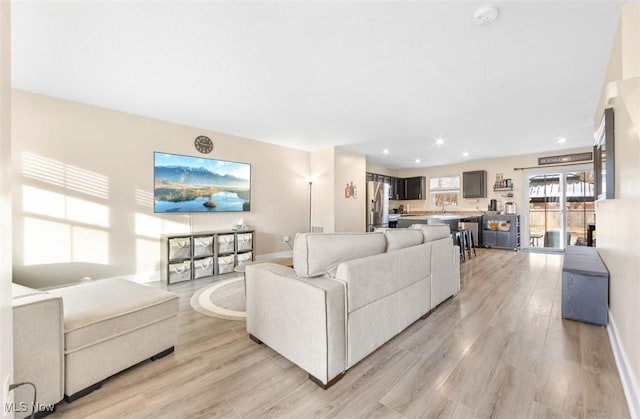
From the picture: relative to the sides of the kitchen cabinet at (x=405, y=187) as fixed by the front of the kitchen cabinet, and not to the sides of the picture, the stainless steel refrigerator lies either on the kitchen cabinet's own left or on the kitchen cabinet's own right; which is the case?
on the kitchen cabinet's own right

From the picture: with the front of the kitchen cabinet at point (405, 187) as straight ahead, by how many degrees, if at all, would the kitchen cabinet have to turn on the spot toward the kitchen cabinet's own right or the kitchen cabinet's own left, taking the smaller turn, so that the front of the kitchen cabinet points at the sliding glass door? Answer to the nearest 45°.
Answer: approximately 45° to the kitchen cabinet's own left

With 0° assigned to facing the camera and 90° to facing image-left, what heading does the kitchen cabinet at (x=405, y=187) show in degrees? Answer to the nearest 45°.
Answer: approximately 315°

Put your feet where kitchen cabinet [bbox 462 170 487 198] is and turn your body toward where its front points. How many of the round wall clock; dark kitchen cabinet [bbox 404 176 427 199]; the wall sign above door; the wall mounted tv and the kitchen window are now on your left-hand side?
1

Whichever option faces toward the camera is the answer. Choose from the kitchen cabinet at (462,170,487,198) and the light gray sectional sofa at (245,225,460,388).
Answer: the kitchen cabinet

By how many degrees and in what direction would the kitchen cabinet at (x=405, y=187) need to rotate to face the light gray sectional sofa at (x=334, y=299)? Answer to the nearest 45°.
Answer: approximately 45° to its right

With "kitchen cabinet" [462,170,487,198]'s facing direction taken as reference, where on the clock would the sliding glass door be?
The sliding glass door is roughly at 9 o'clock from the kitchen cabinet.

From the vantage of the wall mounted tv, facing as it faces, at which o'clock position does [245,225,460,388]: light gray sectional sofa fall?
The light gray sectional sofa is roughly at 1 o'clock from the wall mounted tv.

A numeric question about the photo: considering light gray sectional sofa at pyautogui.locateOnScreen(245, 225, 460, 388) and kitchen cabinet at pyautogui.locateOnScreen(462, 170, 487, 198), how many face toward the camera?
1

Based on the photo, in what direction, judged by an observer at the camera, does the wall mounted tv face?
facing the viewer and to the right of the viewer

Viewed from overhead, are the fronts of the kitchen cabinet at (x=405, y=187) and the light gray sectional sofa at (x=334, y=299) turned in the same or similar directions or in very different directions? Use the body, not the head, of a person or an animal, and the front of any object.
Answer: very different directions

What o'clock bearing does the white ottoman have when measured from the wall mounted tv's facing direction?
The white ottoman is roughly at 2 o'clock from the wall mounted tv.

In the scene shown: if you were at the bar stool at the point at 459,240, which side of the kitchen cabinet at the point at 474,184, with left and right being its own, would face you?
front

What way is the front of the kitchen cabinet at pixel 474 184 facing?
toward the camera

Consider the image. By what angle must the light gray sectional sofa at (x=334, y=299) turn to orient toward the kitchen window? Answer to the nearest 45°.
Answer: approximately 90° to its right
